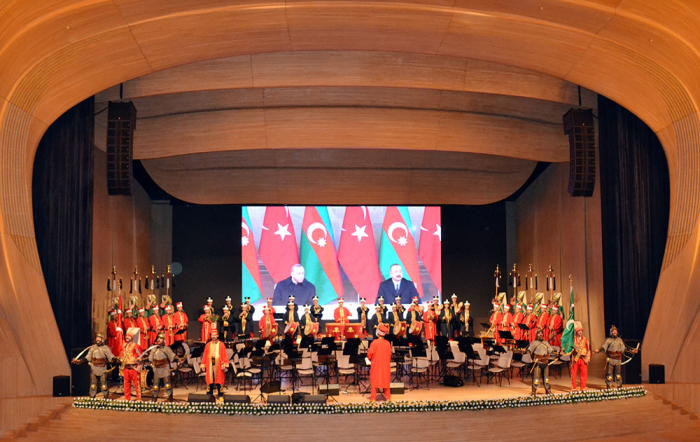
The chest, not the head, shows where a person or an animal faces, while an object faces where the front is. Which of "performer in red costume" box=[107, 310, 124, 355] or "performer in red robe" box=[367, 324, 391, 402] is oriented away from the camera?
the performer in red robe

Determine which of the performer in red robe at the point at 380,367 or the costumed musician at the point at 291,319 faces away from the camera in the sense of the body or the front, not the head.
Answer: the performer in red robe

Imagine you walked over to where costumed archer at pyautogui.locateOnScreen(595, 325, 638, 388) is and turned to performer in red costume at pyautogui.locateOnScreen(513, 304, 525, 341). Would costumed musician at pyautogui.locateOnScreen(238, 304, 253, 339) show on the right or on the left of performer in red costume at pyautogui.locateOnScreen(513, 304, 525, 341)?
left

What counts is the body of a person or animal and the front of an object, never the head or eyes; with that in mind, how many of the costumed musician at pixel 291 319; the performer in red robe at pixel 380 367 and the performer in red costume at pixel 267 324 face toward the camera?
2

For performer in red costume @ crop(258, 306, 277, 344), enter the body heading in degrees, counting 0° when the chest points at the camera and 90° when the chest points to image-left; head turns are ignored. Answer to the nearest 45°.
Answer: approximately 0°

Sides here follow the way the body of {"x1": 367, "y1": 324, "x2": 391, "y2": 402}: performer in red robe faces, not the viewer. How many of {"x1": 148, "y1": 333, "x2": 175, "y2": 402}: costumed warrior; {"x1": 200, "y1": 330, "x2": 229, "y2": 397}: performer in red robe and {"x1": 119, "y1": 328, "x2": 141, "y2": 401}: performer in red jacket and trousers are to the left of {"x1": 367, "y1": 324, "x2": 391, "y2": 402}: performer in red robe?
3

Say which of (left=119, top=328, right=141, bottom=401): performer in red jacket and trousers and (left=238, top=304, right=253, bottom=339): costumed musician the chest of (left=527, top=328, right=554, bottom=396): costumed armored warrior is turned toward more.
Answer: the performer in red jacket and trousers

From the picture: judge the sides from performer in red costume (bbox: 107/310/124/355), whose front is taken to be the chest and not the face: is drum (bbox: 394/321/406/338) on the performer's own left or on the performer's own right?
on the performer's own left

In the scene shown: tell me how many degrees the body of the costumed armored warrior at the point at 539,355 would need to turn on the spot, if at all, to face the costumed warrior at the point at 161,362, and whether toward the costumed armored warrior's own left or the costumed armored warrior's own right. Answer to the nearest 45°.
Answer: approximately 90° to the costumed armored warrior's own right
